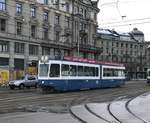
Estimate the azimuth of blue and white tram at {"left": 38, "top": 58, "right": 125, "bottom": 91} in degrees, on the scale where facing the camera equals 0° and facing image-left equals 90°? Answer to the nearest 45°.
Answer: approximately 45°

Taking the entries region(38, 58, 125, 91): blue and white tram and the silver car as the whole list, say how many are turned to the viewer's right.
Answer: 0

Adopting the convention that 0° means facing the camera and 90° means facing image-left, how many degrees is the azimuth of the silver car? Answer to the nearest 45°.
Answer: approximately 45°

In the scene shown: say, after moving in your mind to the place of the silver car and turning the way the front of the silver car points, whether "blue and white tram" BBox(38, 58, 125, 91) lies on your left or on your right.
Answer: on your left

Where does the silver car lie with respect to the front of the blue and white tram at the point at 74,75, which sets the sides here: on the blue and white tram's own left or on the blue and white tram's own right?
on the blue and white tram's own right
